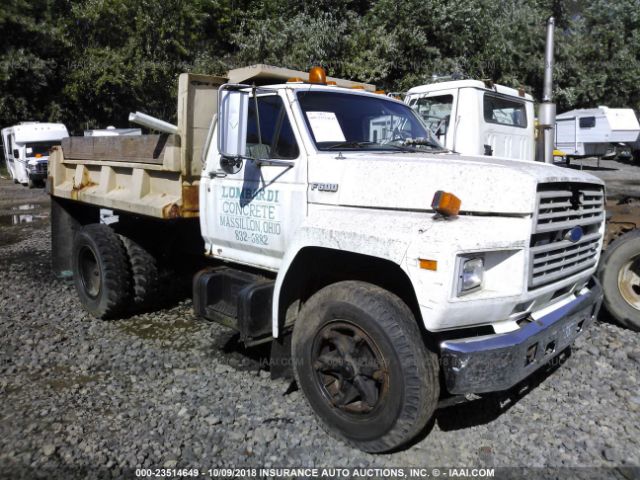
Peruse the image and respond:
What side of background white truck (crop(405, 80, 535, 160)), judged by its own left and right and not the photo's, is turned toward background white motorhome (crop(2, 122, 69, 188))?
front

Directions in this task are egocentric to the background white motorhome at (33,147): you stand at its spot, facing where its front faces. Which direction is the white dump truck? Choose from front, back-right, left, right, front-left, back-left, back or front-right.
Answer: front-right

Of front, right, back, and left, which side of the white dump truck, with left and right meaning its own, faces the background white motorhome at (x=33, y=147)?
back

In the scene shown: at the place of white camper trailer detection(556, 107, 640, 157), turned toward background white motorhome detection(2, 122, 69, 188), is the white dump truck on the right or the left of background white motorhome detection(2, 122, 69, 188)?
left

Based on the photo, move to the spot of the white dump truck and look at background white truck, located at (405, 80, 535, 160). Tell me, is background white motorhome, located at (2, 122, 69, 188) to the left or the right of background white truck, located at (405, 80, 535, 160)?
left

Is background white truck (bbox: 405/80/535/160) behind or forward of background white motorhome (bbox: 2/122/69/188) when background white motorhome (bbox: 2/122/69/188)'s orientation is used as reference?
forward

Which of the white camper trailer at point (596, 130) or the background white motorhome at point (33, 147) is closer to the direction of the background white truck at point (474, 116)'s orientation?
the background white motorhome
